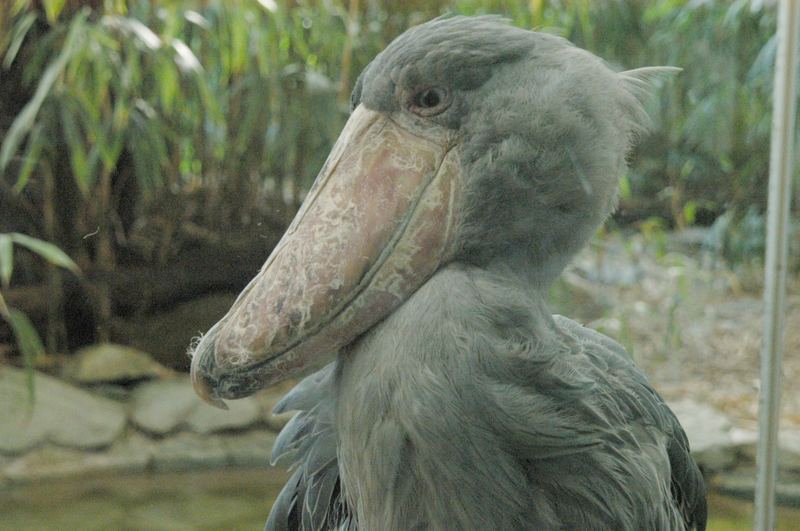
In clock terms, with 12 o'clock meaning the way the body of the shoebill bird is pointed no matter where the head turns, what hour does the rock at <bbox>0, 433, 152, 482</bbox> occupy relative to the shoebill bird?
The rock is roughly at 3 o'clock from the shoebill bird.

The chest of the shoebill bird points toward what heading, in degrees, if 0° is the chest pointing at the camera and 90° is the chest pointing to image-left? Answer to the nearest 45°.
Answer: approximately 45°

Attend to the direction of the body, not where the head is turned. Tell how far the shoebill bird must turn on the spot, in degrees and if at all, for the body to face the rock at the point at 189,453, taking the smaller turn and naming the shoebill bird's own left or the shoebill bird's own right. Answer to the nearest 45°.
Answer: approximately 90° to the shoebill bird's own right

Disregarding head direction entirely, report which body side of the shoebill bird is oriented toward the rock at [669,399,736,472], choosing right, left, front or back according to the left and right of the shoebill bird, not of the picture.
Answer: back

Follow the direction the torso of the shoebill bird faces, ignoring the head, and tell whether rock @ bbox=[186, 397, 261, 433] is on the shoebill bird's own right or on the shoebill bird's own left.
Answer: on the shoebill bird's own right

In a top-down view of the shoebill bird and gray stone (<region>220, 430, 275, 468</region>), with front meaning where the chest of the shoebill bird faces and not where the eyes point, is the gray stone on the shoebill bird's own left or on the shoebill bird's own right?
on the shoebill bird's own right

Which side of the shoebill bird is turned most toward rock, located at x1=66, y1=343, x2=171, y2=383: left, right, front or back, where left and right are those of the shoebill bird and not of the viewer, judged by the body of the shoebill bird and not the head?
right

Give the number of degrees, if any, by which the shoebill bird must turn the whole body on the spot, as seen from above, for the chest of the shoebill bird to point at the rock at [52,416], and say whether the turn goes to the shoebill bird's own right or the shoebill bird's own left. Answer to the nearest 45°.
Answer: approximately 90° to the shoebill bird's own right
